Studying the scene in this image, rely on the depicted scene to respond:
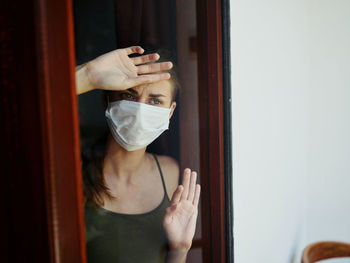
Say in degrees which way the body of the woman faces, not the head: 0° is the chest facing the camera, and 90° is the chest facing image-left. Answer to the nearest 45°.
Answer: approximately 0°
